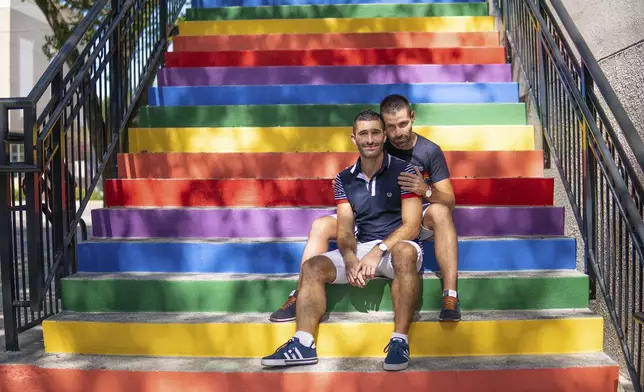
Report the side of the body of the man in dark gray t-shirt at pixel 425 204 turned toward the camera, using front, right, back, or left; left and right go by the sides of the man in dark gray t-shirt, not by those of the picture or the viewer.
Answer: front

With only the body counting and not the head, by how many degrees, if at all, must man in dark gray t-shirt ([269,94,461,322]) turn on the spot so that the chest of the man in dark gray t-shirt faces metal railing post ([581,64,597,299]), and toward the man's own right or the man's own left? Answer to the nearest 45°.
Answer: approximately 90° to the man's own left

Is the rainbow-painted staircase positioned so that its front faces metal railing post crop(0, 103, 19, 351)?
no

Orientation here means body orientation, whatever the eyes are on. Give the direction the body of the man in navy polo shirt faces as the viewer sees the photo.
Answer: toward the camera

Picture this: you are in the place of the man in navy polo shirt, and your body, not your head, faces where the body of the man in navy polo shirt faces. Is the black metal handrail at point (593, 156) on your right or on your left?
on your left

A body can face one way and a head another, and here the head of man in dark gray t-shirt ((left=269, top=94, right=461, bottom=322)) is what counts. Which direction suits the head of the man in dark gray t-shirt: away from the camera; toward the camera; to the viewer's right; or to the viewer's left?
toward the camera

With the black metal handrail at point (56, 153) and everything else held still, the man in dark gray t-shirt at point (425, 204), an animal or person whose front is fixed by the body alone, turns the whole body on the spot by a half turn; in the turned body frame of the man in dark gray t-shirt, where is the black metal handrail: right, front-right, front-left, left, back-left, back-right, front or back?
left

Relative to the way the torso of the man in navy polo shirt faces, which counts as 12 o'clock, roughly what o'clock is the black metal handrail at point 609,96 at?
The black metal handrail is roughly at 9 o'clock from the man in navy polo shirt.

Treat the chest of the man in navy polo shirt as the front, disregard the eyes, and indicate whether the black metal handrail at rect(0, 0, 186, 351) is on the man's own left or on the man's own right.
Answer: on the man's own right

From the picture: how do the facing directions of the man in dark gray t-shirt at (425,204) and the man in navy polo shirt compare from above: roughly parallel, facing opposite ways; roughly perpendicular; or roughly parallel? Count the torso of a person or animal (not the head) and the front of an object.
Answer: roughly parallel

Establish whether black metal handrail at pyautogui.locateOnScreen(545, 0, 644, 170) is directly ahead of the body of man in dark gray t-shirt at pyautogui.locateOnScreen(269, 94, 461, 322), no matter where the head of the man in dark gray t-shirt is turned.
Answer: no

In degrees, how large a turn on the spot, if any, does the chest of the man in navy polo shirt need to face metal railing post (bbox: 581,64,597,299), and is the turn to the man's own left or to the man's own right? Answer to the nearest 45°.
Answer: approximately 90° to the man's own left
